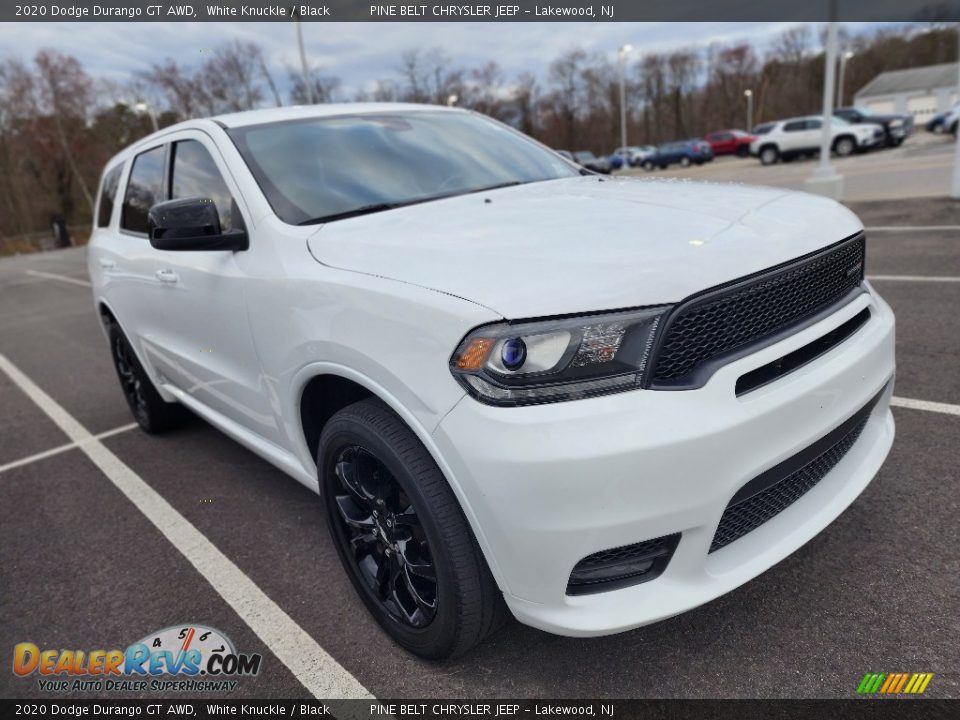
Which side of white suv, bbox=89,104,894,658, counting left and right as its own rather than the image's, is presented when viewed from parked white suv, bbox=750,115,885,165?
left

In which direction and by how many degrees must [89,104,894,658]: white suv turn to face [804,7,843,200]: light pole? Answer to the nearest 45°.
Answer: approximately 90° to its left

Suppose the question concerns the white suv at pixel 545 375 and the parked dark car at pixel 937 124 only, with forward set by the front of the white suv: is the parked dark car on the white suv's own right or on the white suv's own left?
on the white suv's own left

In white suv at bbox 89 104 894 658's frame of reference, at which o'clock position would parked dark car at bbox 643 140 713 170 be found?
The parked dark car is roughly at 8 o'clock from the white suv.

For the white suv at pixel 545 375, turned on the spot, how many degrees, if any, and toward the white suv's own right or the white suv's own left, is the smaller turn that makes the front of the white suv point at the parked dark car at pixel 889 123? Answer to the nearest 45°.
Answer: approximately 90° to the white suv's own left

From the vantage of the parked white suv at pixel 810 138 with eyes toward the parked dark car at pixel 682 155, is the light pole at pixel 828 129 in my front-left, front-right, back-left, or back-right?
back-left

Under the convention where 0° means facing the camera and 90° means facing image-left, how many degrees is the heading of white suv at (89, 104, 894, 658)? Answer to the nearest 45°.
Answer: approximately 315°
